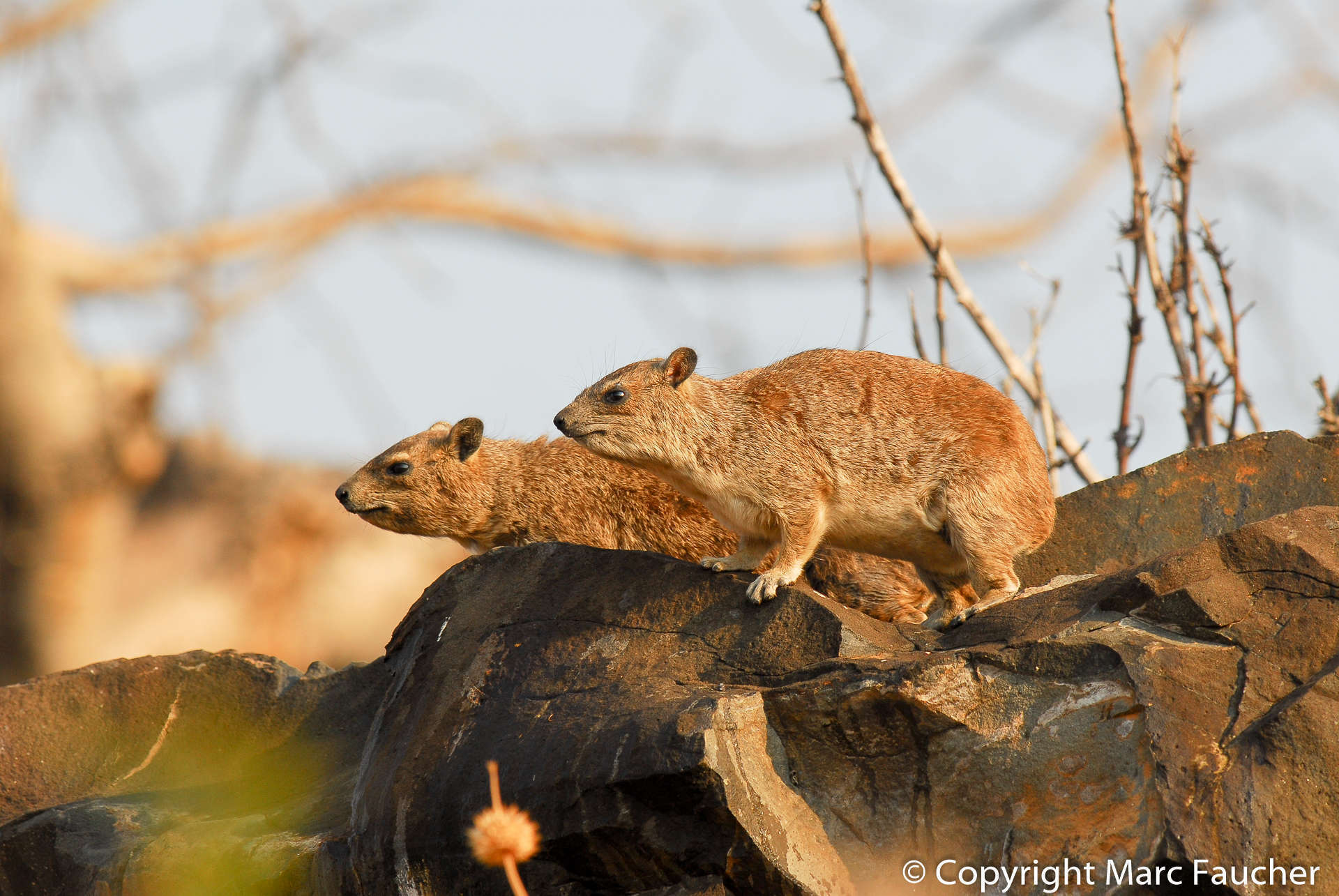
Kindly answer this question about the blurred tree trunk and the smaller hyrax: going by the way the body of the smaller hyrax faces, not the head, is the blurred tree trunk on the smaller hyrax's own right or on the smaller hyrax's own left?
on the smaller hyrax's own right

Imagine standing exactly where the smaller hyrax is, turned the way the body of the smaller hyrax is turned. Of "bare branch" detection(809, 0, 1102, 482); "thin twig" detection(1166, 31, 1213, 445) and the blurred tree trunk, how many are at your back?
2

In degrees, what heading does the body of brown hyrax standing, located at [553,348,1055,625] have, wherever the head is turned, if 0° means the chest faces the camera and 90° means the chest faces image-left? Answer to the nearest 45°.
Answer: approximately 90°

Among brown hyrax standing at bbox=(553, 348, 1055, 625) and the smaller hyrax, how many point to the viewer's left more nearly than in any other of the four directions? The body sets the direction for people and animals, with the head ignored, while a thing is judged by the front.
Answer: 2

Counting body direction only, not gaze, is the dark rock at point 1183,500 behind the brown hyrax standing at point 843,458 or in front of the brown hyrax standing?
behind

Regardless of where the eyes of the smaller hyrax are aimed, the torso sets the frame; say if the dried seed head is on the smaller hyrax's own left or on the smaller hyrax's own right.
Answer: on the smaller hyrax's own left

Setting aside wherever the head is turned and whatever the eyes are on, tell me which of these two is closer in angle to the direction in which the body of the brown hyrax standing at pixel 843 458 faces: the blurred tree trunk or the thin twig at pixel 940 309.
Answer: the blurred tree trunk

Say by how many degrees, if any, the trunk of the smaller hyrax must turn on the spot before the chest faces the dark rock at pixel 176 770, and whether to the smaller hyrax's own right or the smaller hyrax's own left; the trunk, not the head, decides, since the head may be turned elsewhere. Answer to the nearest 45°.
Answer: approximately 45° to the smaller hyrax's own left

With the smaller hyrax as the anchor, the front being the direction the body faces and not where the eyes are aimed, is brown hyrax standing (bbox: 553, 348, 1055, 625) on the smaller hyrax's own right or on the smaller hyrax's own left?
on the smaller hyrax's own left

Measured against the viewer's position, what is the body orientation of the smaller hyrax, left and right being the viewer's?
facing to the left of the viewer
